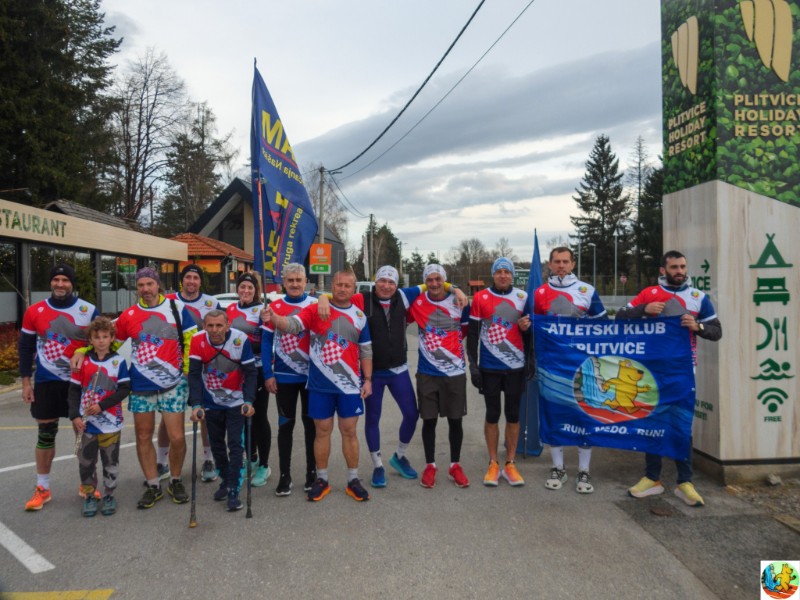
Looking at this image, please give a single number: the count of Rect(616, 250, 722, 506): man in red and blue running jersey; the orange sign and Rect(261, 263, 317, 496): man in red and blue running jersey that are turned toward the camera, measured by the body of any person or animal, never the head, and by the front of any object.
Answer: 3

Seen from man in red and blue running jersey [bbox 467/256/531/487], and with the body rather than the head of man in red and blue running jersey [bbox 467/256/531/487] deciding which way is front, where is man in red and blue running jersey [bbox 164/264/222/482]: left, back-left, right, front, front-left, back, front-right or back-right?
right

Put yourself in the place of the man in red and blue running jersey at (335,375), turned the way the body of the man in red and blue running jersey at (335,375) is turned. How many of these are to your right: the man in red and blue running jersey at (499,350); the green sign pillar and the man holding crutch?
1

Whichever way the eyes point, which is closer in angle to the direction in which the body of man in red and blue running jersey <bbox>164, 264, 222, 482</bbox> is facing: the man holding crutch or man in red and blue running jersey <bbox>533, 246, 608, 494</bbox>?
the man holding crutch

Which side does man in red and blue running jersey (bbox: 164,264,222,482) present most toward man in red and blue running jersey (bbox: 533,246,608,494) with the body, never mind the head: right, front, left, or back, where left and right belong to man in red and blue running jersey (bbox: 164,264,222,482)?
left

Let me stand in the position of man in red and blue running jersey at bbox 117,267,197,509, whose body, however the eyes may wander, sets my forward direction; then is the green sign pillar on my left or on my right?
on my left

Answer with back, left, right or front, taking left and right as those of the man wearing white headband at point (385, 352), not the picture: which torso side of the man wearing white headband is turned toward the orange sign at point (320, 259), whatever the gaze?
back
